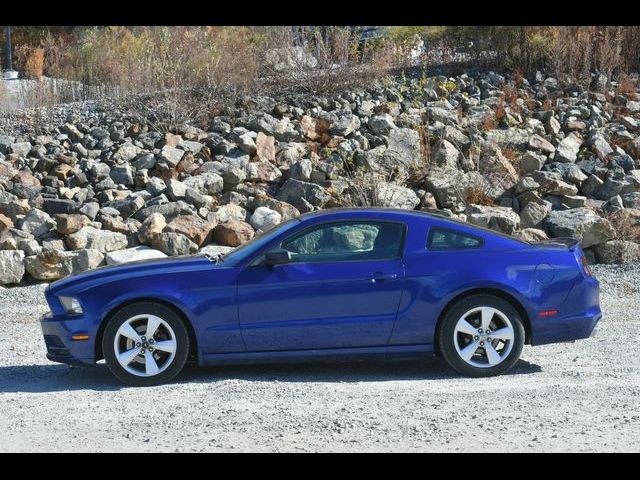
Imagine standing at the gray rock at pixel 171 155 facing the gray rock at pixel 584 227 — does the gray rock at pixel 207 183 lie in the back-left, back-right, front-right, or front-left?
front-right

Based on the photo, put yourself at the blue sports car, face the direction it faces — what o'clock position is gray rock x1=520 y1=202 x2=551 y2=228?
The gray rock is roughly at 4 o'clock from the blue sports car.

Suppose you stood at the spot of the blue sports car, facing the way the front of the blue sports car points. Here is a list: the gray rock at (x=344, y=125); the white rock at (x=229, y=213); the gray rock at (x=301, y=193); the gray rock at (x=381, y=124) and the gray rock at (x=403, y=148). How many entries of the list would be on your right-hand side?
5

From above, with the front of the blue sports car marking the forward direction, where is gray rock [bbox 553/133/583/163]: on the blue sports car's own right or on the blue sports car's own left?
on the blue sports car's own right

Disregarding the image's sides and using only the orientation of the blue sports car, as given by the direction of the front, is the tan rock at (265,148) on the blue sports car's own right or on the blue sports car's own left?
on the blue sports car's own right

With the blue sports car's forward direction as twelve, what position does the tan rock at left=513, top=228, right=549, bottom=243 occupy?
The tan rock is roughly at 4 o'clock from the blue sports car.

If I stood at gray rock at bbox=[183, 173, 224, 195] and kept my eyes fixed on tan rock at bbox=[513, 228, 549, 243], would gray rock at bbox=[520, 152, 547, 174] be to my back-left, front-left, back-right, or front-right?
front-left

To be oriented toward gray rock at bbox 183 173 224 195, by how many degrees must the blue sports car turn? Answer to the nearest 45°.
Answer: approximately 90° to its right

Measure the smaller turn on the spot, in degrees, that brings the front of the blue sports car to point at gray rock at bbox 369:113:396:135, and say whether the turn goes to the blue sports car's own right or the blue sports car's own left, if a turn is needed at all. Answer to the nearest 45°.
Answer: approximately 90° to the blue sports car's own right

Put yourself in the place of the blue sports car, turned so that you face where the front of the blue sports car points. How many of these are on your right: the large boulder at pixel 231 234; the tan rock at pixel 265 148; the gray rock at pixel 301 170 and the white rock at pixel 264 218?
4

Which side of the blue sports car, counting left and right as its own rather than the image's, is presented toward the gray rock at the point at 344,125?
right

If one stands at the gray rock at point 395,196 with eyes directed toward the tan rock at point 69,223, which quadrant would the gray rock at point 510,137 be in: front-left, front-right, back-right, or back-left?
back-right

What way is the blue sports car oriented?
to the viewer's left

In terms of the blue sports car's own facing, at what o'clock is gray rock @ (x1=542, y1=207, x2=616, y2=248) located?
The gray rock is roughly at 4 o'clock from the blue sports car.

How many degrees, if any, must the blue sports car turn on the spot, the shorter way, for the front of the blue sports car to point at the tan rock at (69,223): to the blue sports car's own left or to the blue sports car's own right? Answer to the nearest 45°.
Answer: approximately 45° to the blue sports car's own right

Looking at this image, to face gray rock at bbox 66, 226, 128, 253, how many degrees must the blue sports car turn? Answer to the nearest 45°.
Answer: approximately 45° to its right
